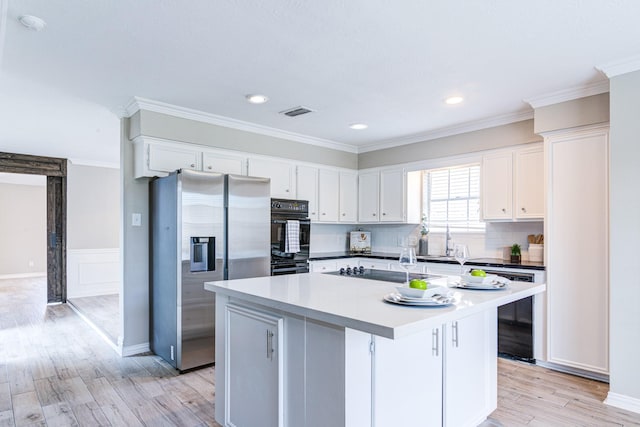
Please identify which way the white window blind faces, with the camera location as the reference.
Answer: facing the viewer and to the left of the viewer

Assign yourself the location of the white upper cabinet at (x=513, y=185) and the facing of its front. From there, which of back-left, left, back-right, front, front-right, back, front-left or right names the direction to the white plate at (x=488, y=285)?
front-left

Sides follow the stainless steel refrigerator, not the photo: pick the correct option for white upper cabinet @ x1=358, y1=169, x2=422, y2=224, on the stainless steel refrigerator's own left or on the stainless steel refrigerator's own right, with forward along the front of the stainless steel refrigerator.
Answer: on the stainless steel refrigerator's own left

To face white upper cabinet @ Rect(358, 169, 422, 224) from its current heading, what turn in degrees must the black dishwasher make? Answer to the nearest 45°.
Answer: approximately 90° to its right

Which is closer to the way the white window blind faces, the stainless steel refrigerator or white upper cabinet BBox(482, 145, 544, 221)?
the stainless steel refrigerator

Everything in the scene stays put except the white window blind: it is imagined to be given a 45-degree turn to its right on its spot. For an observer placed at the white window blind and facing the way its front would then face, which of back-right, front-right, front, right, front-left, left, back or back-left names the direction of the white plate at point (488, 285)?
left

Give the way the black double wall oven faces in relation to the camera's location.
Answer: facing the viewer and to the right of the viewer

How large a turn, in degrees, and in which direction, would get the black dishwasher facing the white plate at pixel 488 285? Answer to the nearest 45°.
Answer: approximately 45° to its left

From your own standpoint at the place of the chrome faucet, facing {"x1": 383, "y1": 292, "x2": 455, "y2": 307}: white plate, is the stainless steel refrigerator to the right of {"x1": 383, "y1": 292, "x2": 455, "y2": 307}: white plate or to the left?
right

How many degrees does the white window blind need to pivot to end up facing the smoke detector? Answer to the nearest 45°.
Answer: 0° — it already faces it

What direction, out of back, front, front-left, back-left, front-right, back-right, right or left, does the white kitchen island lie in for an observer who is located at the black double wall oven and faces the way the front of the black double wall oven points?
front-right

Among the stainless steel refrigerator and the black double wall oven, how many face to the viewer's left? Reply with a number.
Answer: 0

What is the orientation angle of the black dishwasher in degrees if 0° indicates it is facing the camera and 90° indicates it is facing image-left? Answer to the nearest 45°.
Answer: approximately 45°
